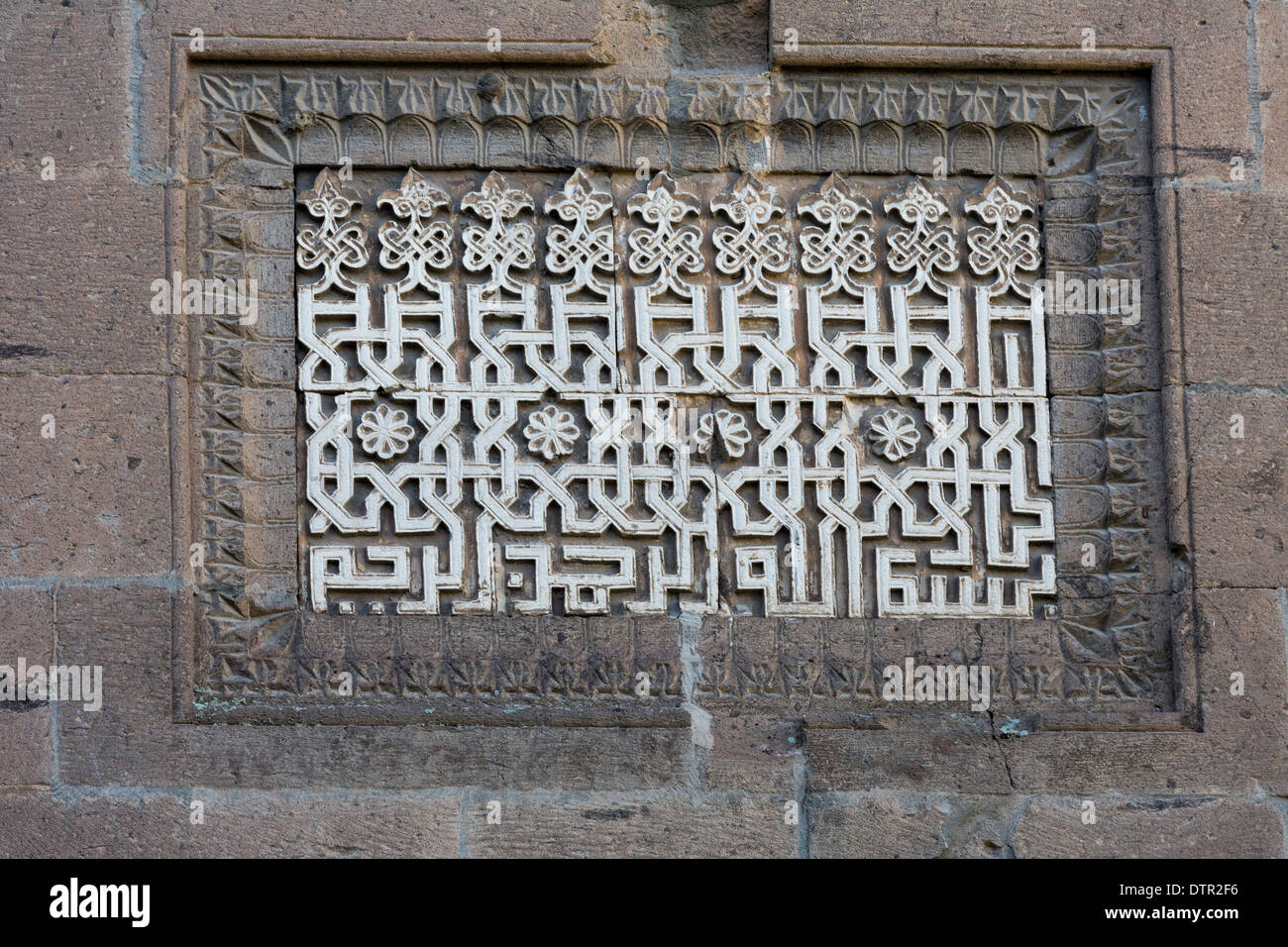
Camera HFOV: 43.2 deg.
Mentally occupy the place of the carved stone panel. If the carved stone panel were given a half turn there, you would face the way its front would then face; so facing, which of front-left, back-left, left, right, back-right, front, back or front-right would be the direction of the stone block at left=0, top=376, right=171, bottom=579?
left

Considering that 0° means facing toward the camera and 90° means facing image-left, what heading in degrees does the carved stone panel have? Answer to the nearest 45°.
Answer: approximately 0°
